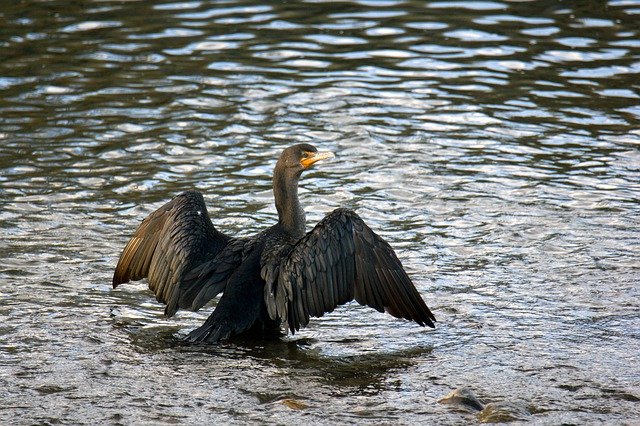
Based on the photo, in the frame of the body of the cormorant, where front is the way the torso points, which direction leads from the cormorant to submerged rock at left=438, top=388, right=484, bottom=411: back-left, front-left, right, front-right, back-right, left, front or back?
right

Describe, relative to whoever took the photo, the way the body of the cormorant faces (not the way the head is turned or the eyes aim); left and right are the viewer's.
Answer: facing away from the viewer and to the right of the viewer
